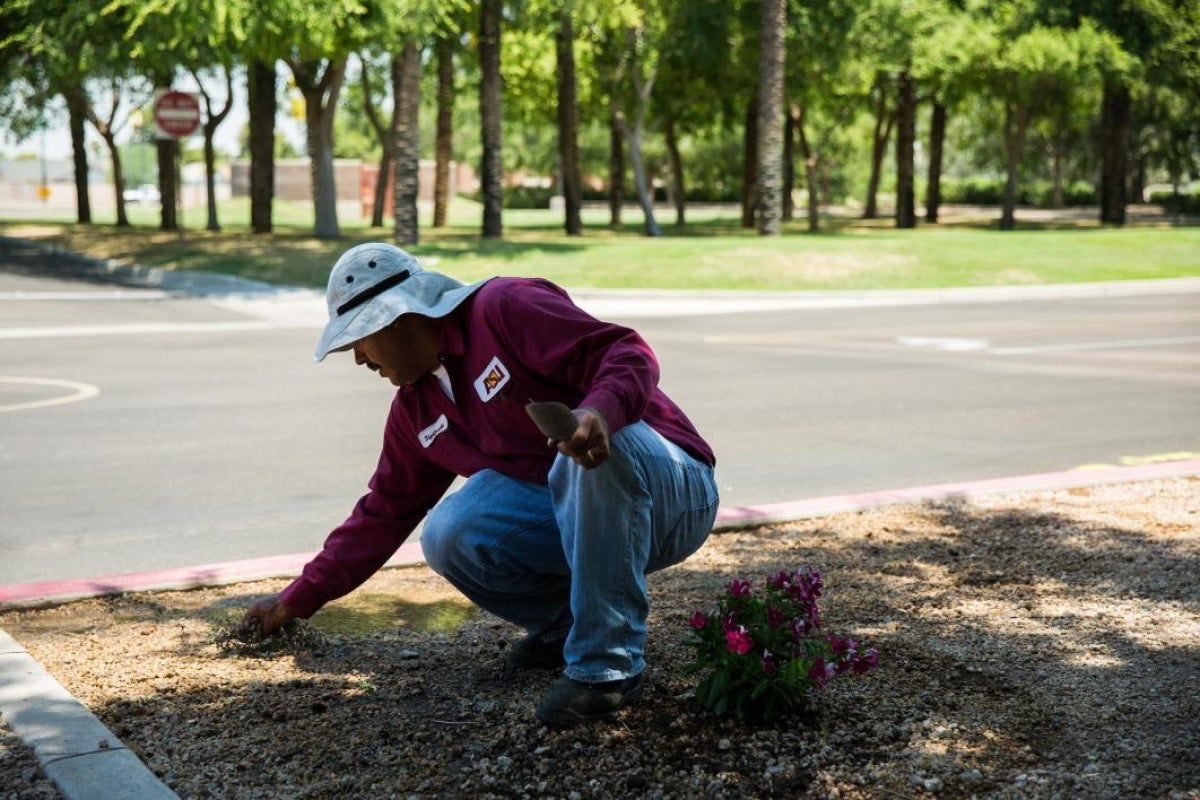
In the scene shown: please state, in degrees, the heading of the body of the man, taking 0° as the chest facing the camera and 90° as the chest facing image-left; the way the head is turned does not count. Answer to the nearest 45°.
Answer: approximately 45°

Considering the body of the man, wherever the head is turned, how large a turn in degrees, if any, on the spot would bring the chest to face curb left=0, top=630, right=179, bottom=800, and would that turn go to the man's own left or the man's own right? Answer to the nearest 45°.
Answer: approximately 45° to the man's own right

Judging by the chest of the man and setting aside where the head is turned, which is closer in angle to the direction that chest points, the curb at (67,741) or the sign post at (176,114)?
the curb

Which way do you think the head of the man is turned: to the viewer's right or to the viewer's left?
to the viewer's left

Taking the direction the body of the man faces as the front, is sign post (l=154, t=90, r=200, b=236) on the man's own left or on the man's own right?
on the man's own right

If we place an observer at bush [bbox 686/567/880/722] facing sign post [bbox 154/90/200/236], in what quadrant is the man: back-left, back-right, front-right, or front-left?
front-left
